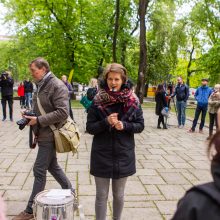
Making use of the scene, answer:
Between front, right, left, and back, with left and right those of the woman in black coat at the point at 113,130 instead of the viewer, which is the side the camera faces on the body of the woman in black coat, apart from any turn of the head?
front

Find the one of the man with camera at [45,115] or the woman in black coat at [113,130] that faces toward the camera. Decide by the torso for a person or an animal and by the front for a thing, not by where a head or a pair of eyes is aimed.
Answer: the woman in black coat

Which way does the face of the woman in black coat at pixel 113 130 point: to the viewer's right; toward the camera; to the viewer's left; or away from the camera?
toward the camera

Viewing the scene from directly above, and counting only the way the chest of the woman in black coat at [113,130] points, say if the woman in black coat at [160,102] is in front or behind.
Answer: behind
